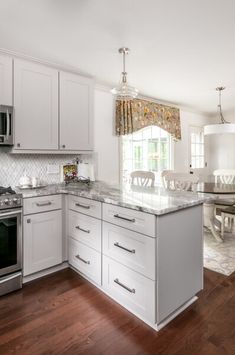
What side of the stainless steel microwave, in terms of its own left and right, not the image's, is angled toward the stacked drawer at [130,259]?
front

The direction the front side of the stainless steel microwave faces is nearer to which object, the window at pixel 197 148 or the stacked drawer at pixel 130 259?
the stacked drawer

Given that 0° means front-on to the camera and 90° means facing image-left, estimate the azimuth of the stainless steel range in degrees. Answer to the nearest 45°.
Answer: approximately 315°

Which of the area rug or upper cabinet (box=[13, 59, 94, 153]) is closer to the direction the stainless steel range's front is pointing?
the area rug

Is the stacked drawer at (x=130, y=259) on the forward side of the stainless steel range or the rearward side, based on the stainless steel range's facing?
on the forward side

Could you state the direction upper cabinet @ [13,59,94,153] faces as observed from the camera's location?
facing the viewer and to the right of the viewer

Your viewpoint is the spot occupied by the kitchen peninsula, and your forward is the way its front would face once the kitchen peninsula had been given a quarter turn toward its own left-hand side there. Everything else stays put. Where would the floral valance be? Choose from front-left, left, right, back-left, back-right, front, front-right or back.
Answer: back-left

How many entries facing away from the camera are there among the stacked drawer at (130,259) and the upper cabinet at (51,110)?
0

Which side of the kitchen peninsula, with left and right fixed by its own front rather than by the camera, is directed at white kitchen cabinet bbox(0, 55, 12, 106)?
right

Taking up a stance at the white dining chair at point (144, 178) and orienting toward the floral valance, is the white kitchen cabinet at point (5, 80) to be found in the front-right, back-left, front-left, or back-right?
back-left
